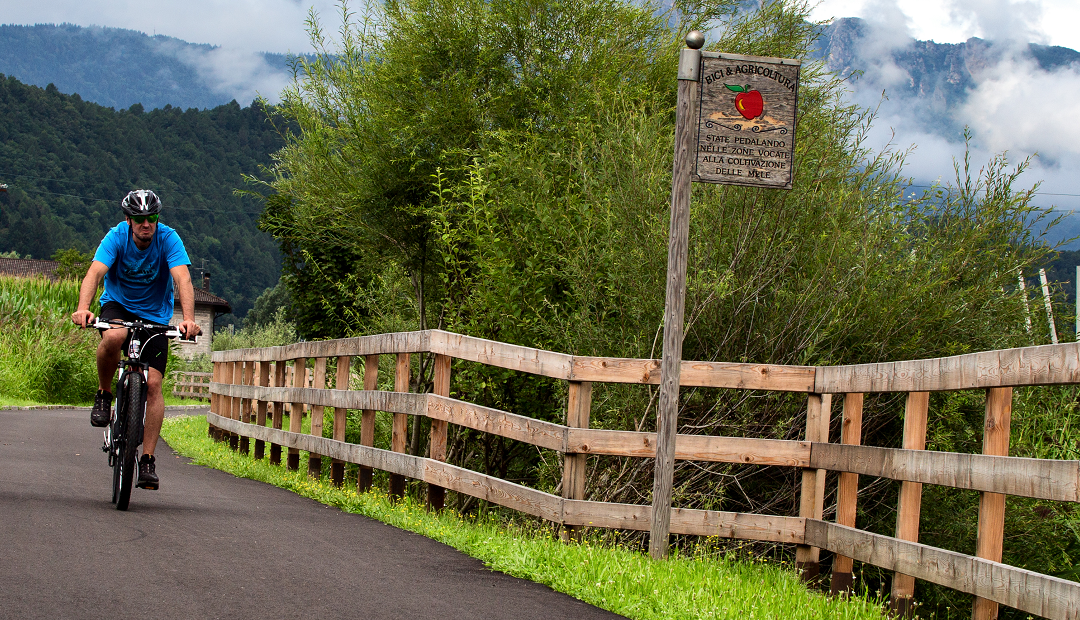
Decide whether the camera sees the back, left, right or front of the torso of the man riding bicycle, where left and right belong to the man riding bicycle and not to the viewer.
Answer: front

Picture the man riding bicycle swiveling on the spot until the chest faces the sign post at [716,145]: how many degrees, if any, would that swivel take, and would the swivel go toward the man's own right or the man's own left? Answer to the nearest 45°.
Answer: approximately 45° to the man's own left

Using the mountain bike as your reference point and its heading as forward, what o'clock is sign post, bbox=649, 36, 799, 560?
The sign post is roughly at 10 o'clock from the mountain bike.

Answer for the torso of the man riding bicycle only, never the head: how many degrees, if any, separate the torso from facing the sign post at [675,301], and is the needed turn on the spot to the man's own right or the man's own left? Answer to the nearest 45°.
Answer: approximately 45° to the man's own left

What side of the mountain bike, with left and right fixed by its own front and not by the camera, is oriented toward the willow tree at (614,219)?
left

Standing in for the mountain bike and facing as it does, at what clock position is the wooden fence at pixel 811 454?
The wooden fence is roughly at 10 o'clock from the mountain bike.

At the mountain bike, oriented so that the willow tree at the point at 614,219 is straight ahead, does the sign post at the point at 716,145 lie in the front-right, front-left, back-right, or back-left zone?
front-right

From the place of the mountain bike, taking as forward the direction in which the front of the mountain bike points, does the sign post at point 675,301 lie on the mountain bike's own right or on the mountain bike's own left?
on the mountain bike's own left

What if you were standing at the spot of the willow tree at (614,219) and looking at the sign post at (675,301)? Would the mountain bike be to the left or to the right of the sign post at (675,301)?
right
